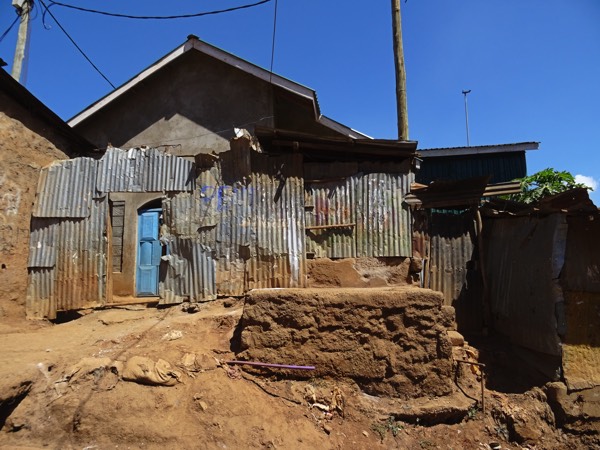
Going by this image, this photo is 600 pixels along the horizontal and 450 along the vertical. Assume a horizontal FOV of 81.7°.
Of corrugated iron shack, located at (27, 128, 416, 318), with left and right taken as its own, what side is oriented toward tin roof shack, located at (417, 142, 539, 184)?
left

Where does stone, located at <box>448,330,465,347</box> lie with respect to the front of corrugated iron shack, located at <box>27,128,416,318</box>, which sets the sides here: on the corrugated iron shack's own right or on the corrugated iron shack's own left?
on the corrugated iron shack's own left

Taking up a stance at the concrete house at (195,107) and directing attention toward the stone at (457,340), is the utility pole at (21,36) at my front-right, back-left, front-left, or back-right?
back-right

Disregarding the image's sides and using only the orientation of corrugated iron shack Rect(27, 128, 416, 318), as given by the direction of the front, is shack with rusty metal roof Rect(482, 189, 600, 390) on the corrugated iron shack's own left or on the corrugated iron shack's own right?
on the corrugated iron shack's own left

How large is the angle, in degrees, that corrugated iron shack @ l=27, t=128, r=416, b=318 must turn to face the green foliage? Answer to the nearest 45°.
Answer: approximately 90° to its left

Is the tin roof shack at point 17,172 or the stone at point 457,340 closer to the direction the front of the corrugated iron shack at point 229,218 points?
the stone

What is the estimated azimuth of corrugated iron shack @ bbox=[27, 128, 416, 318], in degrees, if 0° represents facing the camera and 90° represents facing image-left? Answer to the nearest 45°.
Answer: approximately 0°

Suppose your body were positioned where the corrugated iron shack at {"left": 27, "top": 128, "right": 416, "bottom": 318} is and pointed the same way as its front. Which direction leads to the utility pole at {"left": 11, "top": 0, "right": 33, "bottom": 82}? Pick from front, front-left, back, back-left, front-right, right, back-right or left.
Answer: back-right

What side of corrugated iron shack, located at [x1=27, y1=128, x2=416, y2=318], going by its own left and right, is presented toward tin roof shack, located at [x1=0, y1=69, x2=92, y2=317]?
right

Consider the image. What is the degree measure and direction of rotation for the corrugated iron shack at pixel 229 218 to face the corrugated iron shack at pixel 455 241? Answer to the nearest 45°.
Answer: approximately 90° to its left
